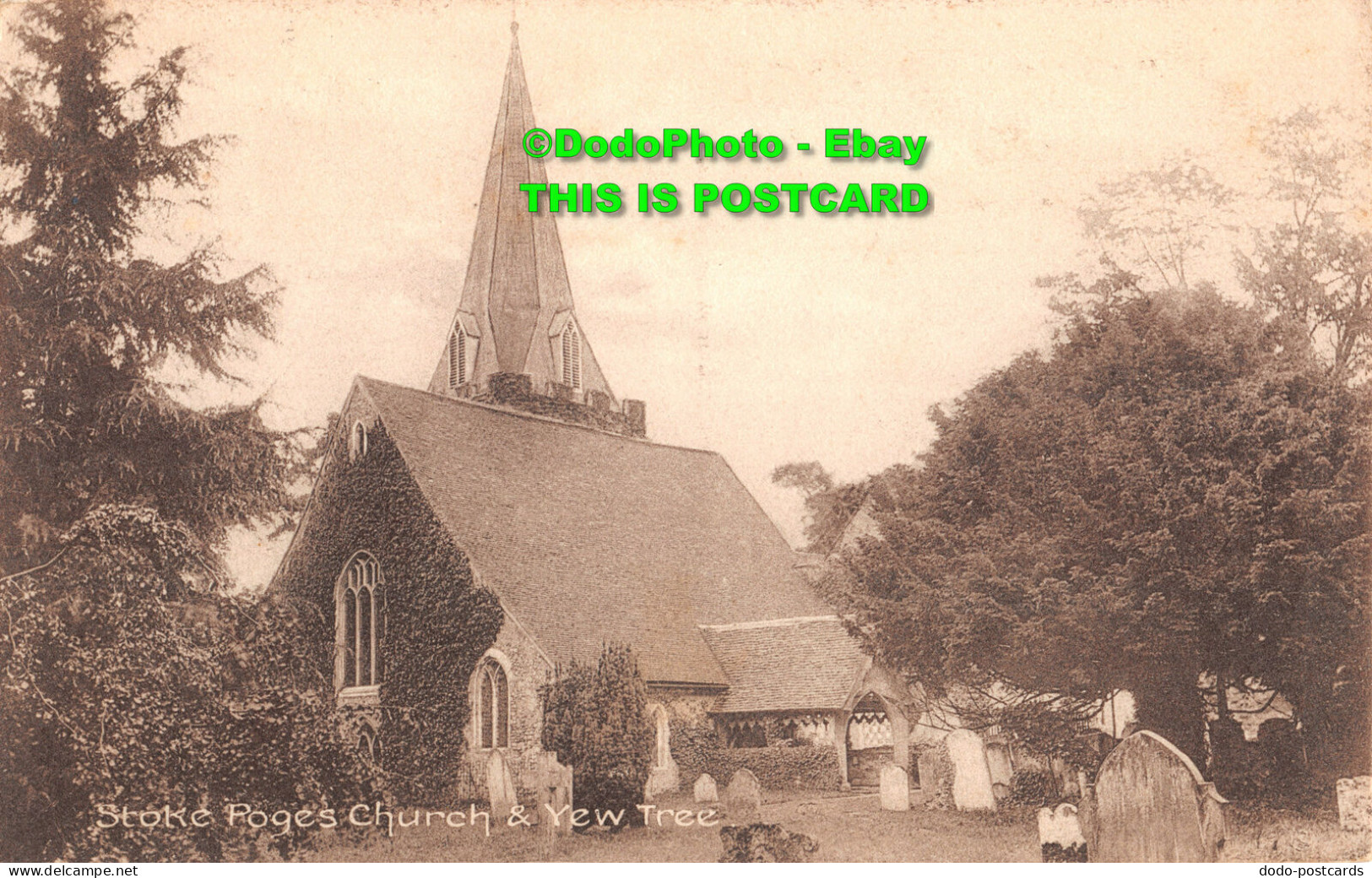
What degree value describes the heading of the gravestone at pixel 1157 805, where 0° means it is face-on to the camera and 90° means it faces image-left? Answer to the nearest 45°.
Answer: approximately 0°
